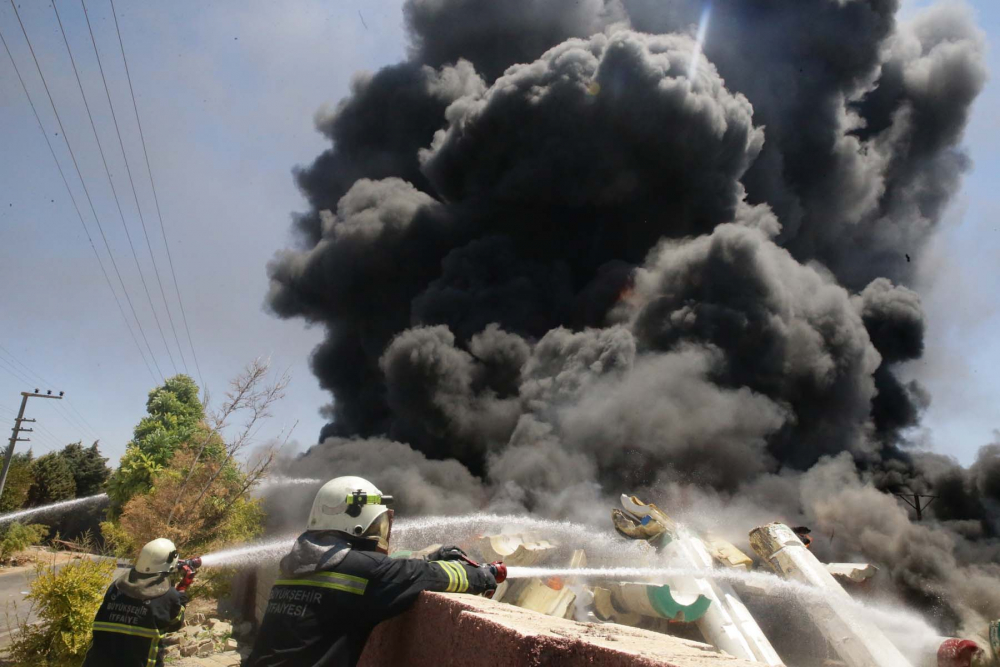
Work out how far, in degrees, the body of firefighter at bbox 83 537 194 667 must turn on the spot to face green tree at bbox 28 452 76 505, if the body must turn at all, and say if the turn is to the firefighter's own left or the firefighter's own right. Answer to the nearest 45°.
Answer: approximately 45° to the firefighter's own left

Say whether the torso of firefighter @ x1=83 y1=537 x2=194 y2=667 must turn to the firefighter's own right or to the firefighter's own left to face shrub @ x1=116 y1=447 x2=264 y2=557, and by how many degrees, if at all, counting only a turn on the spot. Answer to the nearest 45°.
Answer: approximately 45° to the firefighter's own left

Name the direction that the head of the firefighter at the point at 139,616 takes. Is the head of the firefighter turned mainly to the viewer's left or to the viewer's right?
to the viewer's right

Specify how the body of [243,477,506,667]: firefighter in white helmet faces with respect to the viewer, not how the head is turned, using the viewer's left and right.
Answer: facing away from the viewer and to the right of the viewer

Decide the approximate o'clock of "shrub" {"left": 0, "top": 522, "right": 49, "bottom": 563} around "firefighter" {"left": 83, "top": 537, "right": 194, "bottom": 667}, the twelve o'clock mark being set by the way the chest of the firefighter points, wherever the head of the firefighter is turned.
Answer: The shrub is roughly at 10 o'clock from the firefighter.

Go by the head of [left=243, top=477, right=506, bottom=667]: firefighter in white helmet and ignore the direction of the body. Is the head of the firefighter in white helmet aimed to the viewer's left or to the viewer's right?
to the viewer's right

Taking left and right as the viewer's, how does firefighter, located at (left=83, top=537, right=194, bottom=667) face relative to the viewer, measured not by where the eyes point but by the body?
facing away from the viewer and to the right of the viewer

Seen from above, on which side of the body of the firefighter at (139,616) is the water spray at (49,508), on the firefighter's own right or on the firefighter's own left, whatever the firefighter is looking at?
on the firefighter's own left

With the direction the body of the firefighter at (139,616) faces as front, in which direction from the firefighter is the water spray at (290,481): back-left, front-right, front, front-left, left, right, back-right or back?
front-left

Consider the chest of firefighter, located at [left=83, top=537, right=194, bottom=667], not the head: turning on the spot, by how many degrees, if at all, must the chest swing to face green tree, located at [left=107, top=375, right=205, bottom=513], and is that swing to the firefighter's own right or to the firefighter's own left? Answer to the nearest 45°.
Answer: approximately 45° to the firefighter's own left
